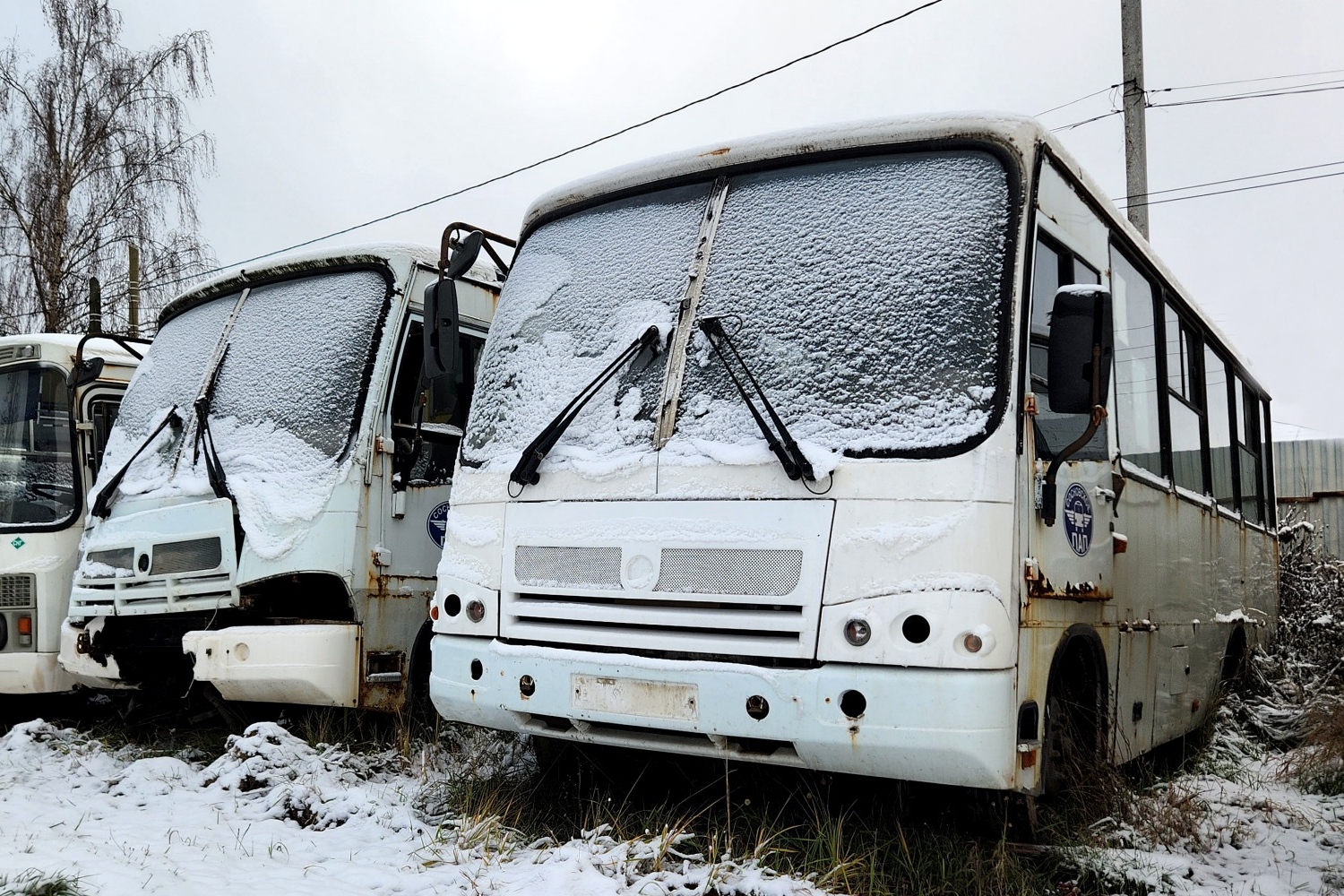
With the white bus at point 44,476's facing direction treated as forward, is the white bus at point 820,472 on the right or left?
on its left

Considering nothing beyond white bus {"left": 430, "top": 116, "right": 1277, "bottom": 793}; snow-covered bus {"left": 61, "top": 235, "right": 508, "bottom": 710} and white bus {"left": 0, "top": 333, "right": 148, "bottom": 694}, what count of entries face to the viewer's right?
0

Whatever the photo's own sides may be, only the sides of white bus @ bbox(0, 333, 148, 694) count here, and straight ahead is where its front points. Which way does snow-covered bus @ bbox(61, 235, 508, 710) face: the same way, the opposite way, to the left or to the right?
the same way

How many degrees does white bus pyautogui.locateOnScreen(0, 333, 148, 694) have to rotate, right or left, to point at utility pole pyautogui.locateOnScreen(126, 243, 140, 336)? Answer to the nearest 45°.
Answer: approximately 135° to its right

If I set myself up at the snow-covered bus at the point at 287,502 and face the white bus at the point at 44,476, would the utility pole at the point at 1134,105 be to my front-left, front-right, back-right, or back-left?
back-right

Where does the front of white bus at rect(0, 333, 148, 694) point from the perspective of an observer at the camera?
facing the viewer and to the left of the viewer

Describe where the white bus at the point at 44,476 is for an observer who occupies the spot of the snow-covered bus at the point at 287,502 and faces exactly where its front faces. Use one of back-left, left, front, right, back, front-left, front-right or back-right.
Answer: right

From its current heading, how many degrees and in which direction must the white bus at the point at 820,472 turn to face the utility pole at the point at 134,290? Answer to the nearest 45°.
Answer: approximately 90° to its right

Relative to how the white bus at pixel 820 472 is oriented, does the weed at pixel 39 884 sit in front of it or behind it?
in front

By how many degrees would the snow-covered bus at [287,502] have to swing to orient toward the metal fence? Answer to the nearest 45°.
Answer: approximately 180°

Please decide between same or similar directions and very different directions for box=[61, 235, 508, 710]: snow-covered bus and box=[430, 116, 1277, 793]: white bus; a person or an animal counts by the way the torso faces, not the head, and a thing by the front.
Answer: same or similar directions

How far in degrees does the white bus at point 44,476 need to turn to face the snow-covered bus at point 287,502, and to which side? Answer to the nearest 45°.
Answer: approximately 90° to its left
